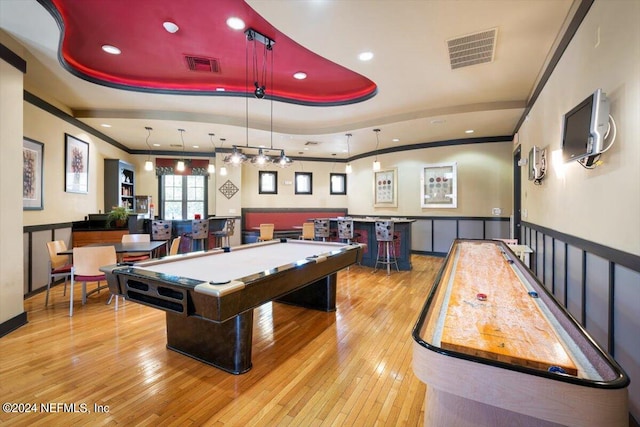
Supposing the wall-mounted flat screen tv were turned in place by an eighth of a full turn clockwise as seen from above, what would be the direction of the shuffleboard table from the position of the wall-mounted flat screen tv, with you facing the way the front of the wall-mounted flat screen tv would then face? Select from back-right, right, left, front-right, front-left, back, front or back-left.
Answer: left

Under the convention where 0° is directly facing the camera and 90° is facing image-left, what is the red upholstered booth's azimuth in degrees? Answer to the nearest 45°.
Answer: approximately 0°

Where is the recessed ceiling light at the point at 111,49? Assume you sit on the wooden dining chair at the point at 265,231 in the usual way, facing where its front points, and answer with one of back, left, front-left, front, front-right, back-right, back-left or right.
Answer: back-left

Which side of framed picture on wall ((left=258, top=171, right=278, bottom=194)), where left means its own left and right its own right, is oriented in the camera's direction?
front

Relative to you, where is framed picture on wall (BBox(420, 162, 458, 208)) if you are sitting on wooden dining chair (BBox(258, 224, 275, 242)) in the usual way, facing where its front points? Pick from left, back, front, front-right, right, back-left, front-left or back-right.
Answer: right

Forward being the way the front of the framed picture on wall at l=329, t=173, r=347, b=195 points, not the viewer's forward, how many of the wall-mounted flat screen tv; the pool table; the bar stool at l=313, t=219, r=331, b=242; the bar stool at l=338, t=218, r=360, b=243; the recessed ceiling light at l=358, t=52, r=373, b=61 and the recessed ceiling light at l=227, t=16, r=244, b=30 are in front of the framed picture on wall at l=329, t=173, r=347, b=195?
6

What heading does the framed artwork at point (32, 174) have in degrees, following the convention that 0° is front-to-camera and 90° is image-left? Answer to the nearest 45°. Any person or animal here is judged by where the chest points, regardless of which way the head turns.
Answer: approximately 315°

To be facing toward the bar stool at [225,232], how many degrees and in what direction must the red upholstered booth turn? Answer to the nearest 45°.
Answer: approximately 45° to its right

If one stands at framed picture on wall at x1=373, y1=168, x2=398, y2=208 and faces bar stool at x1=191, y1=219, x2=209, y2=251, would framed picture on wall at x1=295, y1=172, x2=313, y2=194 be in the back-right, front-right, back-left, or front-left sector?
front-right

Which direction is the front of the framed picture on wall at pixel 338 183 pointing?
toward the camera

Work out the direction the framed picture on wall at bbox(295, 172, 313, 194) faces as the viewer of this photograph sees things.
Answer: facing the viewer

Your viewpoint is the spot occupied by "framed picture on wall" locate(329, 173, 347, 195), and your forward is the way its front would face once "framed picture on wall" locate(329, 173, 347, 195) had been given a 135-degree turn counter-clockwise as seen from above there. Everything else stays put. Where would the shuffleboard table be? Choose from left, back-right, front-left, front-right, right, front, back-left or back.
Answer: back-right

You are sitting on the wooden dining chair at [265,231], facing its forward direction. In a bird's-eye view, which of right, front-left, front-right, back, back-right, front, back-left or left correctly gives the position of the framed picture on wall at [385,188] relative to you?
right

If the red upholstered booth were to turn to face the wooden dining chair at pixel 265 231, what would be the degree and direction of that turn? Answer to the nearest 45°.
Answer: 0° — it already faces it

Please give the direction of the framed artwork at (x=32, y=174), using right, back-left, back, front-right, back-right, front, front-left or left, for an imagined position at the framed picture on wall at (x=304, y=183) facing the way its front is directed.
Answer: front-right

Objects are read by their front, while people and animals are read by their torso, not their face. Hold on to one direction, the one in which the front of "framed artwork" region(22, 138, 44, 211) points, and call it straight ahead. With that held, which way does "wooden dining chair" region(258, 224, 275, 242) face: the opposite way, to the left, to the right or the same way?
to the left

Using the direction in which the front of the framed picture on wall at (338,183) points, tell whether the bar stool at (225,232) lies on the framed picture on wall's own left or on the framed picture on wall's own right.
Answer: on the framed picture on wall's own right

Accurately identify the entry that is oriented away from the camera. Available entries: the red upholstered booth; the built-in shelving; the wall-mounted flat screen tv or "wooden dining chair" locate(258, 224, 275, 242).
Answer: the wooden dining chair

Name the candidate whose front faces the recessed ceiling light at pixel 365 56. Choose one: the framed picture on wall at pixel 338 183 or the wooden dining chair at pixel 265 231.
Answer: the framed picture on wall

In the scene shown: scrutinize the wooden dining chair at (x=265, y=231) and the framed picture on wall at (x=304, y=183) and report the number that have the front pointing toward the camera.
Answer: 1

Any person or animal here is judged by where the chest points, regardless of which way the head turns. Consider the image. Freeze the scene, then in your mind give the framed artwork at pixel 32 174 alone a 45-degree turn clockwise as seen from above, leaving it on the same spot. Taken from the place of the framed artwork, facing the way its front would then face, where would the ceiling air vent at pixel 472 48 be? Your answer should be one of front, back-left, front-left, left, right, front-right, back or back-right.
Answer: front-left

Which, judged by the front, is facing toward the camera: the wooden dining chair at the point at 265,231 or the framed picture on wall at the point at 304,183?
the framed picture on wall
